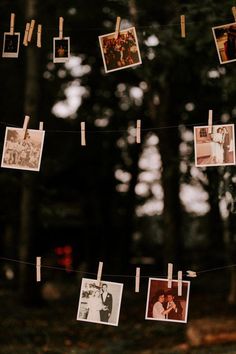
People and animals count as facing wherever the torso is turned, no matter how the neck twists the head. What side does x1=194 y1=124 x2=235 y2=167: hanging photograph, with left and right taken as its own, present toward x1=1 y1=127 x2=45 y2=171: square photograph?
right

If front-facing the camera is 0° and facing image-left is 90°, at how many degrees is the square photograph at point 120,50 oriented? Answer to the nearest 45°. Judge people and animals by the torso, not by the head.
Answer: approximately 0°

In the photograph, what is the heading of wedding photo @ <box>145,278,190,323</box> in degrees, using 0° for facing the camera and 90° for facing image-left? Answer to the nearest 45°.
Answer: approximately 0°

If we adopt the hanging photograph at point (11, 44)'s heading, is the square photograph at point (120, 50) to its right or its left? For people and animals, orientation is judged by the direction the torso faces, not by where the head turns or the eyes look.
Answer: on its left

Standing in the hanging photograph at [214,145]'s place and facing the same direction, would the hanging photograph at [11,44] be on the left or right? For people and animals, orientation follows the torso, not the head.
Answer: on its right
